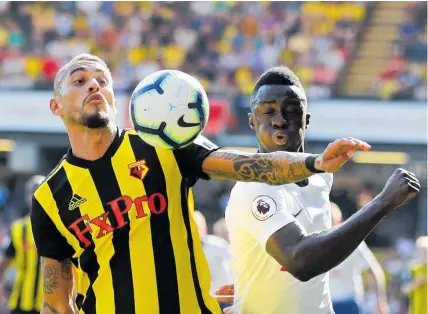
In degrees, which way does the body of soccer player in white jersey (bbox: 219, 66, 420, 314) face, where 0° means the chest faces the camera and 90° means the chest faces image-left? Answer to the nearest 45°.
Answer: approximately 315°

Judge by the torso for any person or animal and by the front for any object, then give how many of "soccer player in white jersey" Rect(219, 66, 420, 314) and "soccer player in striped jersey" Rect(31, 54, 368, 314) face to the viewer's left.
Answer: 0

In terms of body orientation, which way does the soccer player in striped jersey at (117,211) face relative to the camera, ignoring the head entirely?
toward the camera

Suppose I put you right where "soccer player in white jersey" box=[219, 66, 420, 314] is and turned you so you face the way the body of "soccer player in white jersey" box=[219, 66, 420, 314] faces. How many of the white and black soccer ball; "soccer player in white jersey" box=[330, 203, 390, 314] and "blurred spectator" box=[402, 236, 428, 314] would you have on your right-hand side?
1

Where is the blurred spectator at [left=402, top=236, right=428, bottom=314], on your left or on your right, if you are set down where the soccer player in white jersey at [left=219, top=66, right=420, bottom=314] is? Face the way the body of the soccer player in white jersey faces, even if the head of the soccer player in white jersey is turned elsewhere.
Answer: on your left

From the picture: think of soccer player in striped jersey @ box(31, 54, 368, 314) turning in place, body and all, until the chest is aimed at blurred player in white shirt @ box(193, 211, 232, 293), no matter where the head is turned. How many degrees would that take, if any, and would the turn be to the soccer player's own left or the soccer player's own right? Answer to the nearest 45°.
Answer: approximately 180°

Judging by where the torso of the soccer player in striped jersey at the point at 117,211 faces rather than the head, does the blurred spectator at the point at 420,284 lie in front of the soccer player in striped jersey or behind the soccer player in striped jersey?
behind

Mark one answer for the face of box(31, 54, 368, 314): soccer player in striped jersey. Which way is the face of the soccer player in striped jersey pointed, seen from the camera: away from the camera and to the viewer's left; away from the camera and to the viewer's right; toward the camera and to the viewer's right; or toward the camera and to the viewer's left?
toward the camera and to the viewer's right

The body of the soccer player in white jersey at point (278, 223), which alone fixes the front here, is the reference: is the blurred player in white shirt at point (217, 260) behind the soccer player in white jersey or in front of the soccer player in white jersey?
behind
